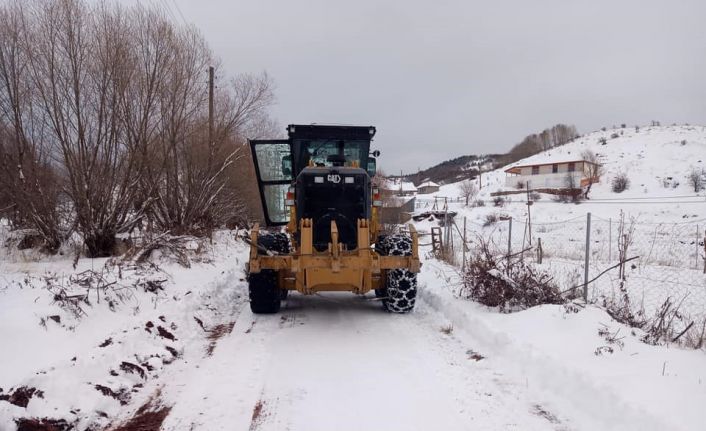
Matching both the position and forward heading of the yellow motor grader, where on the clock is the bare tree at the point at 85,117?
The bare tree is roughly at 10 o'clock from the yellow motor grader.

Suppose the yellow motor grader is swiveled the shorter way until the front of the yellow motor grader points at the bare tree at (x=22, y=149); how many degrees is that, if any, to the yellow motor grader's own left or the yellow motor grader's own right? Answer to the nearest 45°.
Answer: approximately 45° to the yellow motor grader's own left

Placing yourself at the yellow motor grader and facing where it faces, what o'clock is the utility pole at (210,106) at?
The utility pole is roughly at 11 o'clock from the yellow motor grader.

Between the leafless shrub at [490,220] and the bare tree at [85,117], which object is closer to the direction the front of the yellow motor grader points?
the leafless shrub

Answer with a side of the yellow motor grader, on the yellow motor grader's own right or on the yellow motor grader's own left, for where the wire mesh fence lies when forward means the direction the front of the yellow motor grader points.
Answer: on the yellow motor grader's own right

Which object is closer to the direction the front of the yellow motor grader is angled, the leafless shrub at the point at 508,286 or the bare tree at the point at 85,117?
the bare tree

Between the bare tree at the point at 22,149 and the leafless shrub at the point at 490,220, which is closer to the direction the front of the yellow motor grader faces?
the leafless shrub

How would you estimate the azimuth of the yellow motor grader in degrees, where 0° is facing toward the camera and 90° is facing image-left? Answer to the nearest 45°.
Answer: approximately 180°

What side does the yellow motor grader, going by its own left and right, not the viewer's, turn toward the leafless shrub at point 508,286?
right

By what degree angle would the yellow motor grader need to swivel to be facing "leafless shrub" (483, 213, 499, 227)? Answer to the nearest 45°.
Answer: approximately 45° to its right

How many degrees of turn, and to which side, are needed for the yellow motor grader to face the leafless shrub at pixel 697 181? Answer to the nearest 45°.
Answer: approximately 45° to its right
